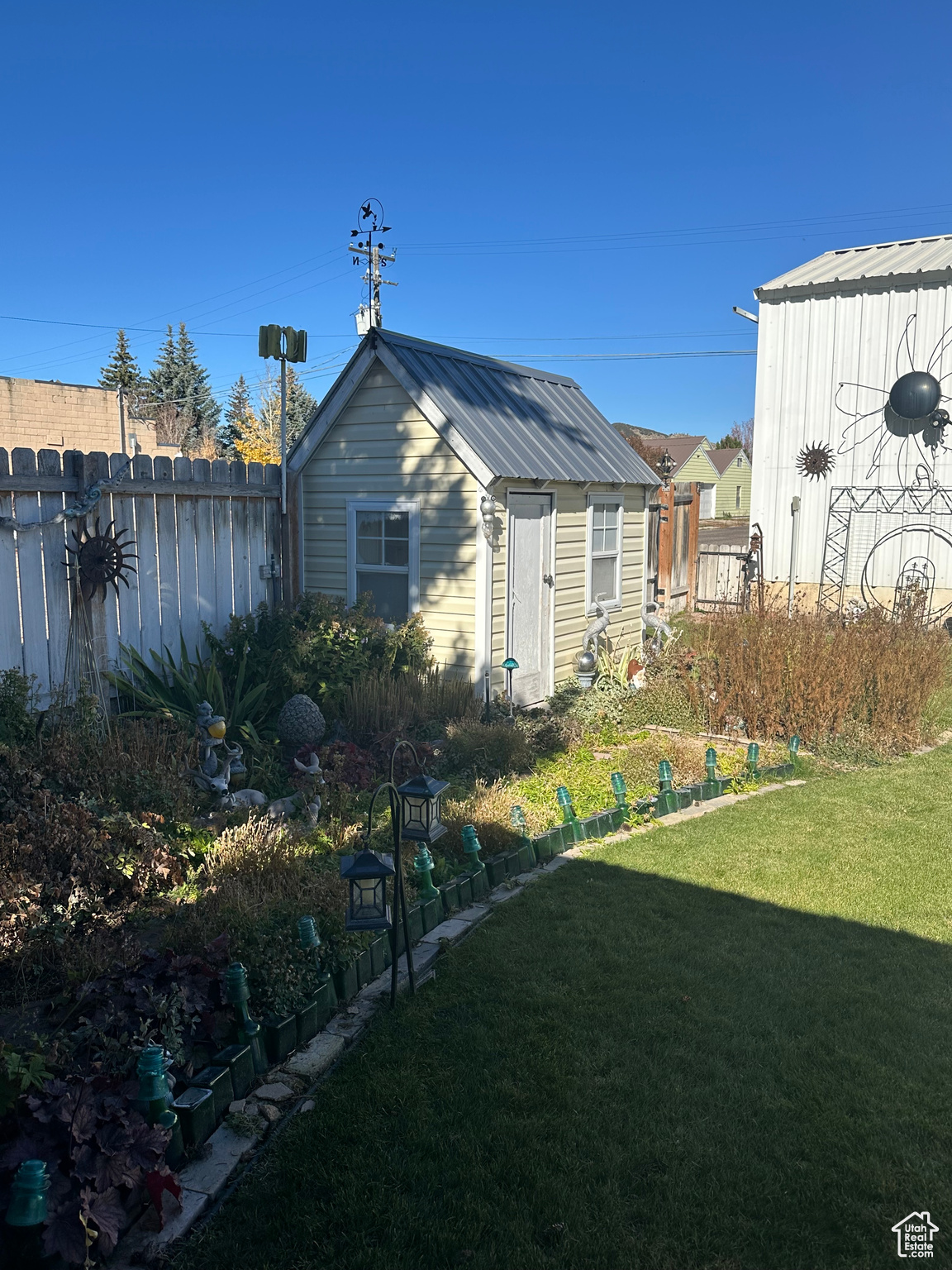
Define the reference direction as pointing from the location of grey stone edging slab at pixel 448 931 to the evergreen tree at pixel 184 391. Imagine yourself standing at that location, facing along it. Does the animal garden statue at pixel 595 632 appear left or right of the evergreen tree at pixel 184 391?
right

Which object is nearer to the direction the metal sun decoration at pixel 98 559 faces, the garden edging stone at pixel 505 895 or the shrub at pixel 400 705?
the garden edging stone

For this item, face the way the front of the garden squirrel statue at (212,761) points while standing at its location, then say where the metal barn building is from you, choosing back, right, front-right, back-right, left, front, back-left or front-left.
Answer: left

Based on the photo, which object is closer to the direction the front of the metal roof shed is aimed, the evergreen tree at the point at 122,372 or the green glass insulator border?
the green glass insulator border

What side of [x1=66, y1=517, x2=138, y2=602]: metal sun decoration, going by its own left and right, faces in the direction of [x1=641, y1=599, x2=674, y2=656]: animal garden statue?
left

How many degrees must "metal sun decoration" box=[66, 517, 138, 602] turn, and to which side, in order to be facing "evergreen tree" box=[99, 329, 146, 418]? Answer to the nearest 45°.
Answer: approximately 180°

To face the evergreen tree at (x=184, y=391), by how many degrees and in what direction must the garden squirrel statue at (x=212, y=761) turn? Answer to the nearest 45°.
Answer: approximately 135° to its left

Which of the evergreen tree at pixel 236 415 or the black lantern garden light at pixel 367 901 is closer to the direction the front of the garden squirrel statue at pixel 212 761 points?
the black lantern garden light

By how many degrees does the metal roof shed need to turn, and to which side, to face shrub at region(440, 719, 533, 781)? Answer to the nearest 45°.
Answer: approximately 45° to its right

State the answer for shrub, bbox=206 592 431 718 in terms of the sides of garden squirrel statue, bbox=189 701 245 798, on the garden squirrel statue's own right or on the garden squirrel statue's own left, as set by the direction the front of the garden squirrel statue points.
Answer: on the garden squirrel statue's own left

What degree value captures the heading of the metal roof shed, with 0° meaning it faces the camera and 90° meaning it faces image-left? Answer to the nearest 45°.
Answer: approximately 315°

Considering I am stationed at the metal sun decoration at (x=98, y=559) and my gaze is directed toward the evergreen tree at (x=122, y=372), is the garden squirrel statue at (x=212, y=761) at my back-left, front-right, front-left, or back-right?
back-right

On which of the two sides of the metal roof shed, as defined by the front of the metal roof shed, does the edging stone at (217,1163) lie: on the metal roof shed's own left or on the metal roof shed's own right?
on the metal roof shed's own right

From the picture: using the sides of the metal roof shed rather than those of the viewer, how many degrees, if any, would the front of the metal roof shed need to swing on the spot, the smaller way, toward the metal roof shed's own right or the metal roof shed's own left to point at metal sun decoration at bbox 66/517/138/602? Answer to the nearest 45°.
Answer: approximately 90° to the metal roof shed's own right
